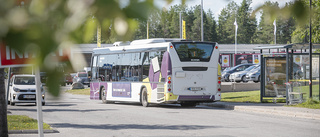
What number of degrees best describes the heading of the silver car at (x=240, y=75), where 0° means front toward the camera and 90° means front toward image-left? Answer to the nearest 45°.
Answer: approximately 45°

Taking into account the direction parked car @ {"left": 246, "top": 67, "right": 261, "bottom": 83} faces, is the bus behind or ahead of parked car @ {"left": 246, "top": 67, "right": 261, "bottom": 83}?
ahead

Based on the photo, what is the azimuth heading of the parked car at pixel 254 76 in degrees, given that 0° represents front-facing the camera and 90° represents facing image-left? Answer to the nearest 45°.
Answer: approximately 45°

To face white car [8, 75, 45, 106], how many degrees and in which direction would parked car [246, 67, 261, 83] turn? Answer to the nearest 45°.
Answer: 0° — it already faces it

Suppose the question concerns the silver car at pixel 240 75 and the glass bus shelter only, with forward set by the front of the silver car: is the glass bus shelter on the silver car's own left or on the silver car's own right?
on the silver car's own left
